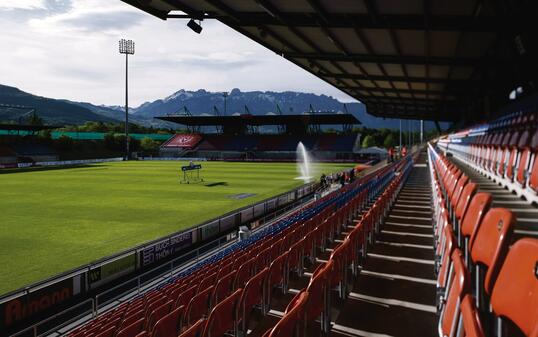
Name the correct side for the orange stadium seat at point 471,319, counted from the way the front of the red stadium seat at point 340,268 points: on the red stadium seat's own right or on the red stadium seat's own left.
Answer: on the red stadium seat's own left

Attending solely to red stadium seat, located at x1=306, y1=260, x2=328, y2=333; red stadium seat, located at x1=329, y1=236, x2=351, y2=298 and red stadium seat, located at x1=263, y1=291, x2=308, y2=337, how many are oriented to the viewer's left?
3

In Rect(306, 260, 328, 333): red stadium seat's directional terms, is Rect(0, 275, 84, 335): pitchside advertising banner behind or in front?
in front

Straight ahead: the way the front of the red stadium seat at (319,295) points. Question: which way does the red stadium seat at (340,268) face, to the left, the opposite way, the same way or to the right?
the same way

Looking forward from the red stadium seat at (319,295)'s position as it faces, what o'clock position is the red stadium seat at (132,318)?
the red stadium seat at (132,318) is roughly at 1 o'clock from the red stadium seat at (319,295).

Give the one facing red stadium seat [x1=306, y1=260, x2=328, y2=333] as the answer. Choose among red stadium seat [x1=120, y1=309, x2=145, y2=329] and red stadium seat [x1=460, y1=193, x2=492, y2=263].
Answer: red stadium seat [x1=460, y1=193, x2=492, y2=263]

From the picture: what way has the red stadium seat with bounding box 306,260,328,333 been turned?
to the viewer's left

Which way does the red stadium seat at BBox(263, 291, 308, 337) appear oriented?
to the viewer's left

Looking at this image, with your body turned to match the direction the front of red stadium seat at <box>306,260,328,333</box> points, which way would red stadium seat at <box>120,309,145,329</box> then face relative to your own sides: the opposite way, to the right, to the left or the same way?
the same way

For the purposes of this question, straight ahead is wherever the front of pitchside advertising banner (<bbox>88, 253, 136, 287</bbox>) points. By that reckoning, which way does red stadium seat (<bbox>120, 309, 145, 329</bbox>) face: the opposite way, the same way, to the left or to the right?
the opposite way

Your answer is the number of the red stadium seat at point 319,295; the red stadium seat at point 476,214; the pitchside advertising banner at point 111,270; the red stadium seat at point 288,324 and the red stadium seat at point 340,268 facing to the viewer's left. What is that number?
4

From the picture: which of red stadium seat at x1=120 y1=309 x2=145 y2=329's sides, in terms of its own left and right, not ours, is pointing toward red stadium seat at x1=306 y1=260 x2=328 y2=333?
back

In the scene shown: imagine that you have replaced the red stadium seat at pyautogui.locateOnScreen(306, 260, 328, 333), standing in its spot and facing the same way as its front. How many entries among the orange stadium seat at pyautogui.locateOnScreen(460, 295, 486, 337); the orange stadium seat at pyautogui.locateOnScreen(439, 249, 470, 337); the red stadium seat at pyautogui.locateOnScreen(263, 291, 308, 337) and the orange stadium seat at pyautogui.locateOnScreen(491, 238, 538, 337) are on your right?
0

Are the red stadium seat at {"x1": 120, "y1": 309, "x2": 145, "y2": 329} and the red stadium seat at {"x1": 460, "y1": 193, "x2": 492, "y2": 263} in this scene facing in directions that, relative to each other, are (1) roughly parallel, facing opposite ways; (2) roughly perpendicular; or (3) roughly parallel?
roughly parallel

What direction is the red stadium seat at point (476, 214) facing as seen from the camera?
to the viewer's left

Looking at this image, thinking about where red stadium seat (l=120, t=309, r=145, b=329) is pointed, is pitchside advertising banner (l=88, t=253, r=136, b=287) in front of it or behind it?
in front

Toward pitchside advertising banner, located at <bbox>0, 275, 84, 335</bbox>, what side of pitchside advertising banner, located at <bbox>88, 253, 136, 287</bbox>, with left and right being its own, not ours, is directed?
right
